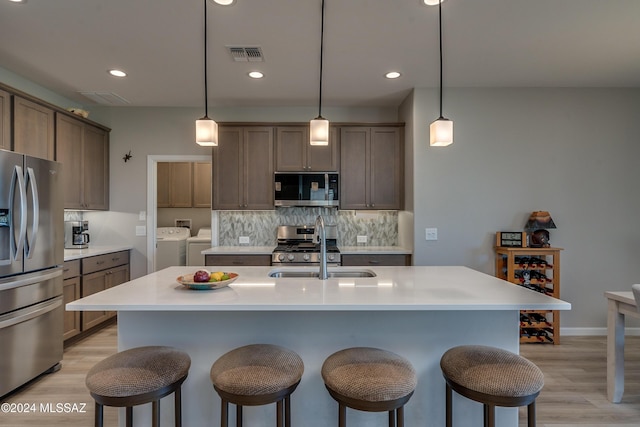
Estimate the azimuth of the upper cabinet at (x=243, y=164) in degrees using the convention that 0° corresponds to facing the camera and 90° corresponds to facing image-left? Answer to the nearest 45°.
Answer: approximately 0°

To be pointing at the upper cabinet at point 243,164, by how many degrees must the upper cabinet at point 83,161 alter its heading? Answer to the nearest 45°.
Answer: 0° — it already faces it

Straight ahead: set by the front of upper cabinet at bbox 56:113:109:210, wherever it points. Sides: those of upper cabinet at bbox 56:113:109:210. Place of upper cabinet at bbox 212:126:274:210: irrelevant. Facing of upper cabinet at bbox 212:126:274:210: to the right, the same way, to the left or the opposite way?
to the right

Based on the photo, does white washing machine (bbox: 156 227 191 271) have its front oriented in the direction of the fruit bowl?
yes

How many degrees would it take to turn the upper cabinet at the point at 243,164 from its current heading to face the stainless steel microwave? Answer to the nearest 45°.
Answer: approximately 90° to its left

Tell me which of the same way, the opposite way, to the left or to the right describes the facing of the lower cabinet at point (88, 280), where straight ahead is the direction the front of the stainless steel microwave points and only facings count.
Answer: to the left

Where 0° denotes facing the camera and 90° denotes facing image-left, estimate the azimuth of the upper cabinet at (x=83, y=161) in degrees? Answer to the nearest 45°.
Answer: approximately 315°

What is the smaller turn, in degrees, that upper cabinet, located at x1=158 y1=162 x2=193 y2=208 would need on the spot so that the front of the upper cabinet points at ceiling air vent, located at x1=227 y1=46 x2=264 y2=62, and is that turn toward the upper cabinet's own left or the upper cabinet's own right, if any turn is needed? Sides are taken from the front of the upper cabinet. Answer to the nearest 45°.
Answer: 0° — it already faces it
